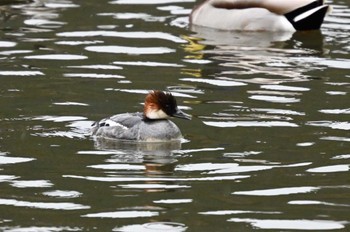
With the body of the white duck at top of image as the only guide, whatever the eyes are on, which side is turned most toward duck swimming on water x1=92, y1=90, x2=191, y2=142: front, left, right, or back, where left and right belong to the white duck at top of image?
left

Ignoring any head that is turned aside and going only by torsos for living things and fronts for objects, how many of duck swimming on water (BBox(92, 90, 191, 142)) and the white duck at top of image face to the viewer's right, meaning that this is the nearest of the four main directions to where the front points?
1

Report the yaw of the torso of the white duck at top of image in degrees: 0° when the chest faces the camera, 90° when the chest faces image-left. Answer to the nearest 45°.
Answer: approximately 90°

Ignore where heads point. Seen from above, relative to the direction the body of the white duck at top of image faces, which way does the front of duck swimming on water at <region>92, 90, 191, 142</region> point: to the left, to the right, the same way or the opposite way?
the opposite way

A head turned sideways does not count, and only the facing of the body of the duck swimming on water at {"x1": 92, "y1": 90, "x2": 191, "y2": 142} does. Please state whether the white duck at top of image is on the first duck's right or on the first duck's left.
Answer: on the first duck's left

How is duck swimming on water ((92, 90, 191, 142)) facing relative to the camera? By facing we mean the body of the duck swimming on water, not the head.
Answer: to the viewer's right
